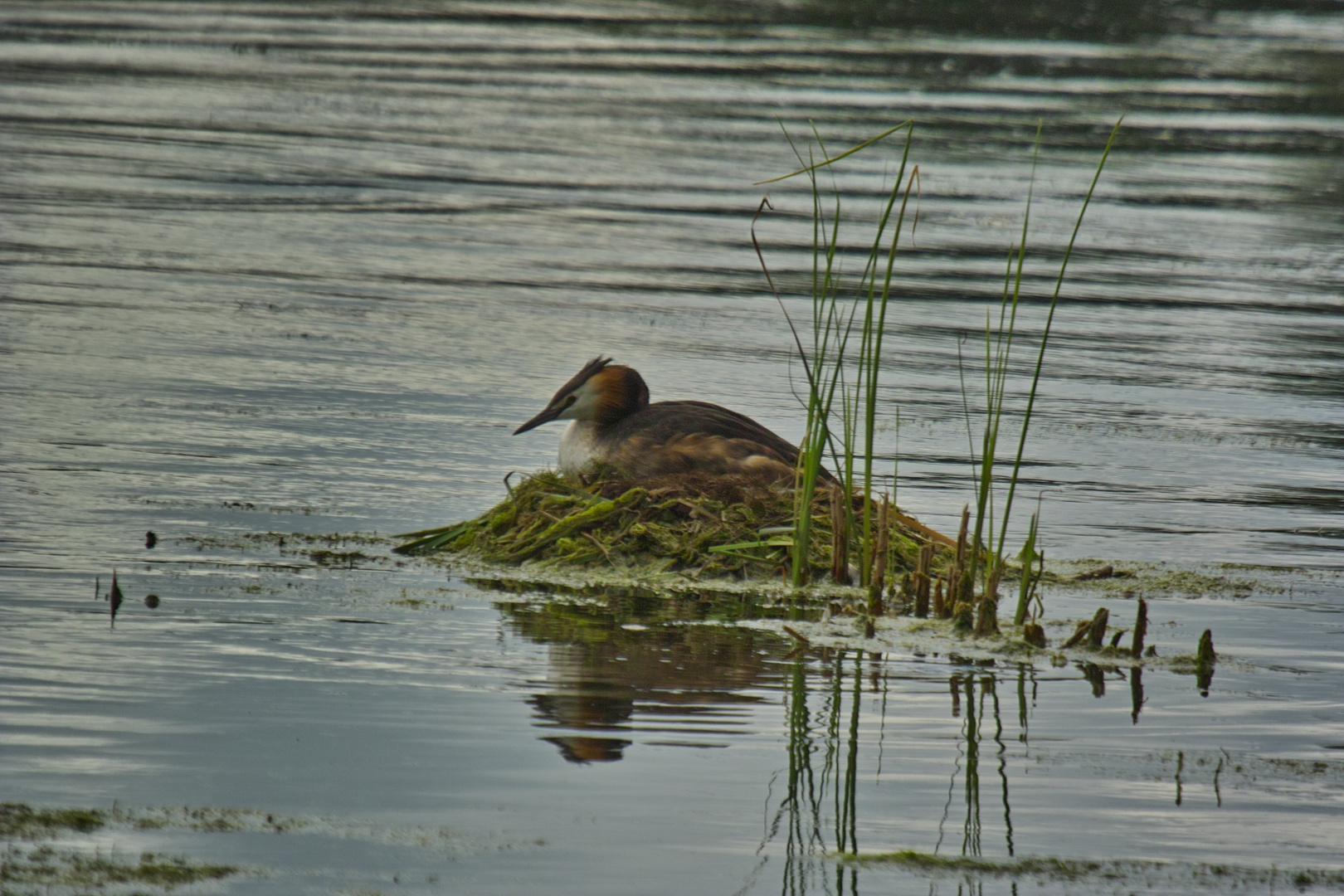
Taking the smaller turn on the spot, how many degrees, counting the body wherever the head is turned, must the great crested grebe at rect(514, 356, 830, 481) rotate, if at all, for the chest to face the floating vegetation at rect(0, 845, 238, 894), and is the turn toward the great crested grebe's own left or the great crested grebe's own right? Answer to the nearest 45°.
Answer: approximately 90° to the great crested grebe's own left

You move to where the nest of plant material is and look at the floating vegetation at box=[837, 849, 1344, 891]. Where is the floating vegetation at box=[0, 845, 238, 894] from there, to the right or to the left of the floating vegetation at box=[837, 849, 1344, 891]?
right

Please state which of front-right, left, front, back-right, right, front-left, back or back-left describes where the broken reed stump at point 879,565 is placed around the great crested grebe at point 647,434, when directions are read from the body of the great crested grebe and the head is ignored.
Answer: back-left

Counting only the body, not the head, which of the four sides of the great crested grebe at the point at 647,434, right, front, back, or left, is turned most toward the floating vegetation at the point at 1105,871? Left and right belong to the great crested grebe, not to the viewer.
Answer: left

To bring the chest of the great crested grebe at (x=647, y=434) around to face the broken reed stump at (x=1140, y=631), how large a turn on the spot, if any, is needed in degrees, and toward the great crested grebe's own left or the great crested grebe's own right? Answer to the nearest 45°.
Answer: approximately 135° to the great crested grebe's own left

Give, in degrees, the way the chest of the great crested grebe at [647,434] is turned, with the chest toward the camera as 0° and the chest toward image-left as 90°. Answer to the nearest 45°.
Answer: approximately 90°

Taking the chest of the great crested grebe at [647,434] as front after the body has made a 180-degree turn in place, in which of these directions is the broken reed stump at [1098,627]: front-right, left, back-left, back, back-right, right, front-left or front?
front-right

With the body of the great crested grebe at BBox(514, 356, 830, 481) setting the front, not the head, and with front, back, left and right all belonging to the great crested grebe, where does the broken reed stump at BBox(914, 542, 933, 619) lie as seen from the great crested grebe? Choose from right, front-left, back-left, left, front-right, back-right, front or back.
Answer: back-left

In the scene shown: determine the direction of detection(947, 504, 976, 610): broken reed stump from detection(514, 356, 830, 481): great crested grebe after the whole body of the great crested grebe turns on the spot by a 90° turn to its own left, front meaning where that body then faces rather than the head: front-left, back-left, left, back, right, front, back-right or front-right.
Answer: front-left

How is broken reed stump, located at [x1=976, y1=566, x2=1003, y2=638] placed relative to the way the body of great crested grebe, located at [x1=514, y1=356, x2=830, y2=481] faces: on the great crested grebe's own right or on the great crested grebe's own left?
on the great crested grebe's own left

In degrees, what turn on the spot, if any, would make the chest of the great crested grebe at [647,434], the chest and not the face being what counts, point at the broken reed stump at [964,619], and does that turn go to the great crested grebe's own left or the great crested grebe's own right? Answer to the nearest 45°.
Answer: approximately 135° to the great crested grebe's own left
